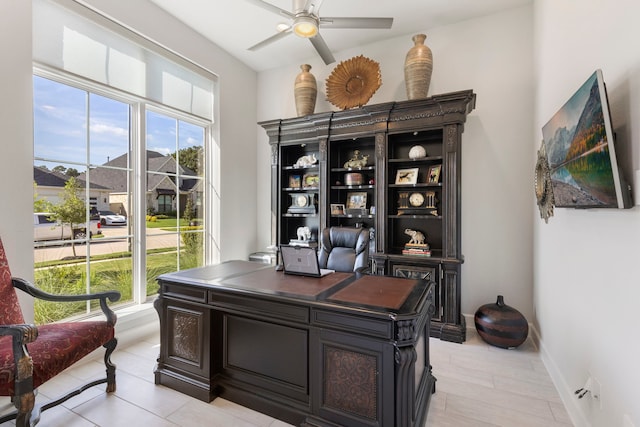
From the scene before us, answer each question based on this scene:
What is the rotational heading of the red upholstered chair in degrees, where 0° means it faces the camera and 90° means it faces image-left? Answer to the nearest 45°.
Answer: approximately 315°

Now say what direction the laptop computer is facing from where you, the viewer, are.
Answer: facing away from the viewer and to the right of the viewer

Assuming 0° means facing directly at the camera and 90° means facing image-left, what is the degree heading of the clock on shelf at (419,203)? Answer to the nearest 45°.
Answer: approximately 0°

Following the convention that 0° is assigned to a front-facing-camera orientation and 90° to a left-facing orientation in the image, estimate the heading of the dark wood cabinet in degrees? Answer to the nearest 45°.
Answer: approximately 45°

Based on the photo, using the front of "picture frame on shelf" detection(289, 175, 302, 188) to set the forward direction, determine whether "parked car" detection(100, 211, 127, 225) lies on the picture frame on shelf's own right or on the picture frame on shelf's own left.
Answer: on the picture frame on shelf's own right

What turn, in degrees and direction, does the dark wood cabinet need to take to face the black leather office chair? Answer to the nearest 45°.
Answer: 0° — it already faces it

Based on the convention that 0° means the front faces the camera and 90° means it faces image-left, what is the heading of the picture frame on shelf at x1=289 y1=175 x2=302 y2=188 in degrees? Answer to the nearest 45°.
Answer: approximately 0°

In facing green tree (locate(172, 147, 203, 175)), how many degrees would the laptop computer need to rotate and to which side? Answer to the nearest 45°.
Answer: approximately 90° to its left

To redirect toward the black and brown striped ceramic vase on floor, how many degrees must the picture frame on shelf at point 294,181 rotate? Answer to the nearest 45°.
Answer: approximately 45° to its left

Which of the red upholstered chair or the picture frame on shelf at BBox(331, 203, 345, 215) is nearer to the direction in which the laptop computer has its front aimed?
the picture frame on shelf

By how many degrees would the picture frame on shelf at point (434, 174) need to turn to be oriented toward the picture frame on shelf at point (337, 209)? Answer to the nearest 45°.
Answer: approximately 45° to its right

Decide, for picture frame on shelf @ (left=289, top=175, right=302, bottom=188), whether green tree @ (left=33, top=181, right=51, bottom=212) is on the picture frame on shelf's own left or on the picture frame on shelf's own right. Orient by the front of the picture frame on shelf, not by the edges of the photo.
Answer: on the picture frame on shelf's own right

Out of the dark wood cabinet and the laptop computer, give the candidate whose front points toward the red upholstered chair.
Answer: the dark wood cabinet
